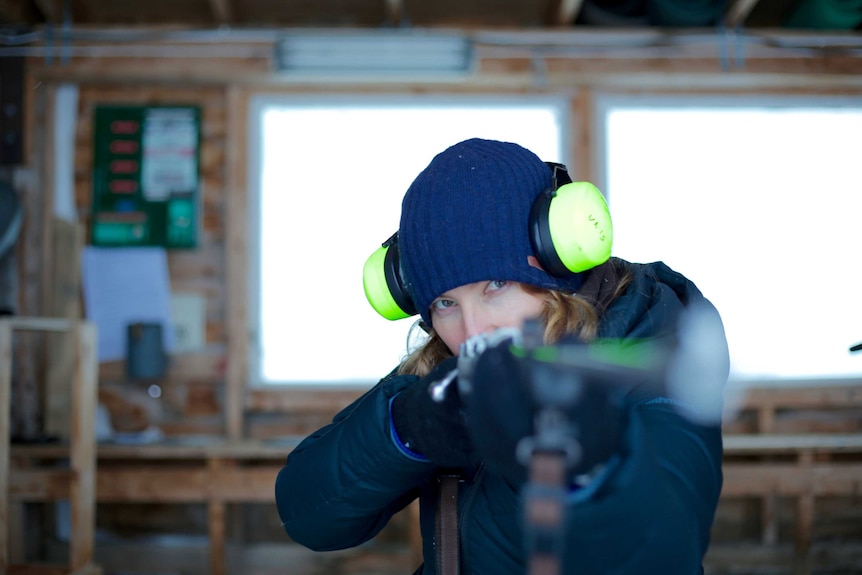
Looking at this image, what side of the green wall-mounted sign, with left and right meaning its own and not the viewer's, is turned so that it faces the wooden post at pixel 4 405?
front

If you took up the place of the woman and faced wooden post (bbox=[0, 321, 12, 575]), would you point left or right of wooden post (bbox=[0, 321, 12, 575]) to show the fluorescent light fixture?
right

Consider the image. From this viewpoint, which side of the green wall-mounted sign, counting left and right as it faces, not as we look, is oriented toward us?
front

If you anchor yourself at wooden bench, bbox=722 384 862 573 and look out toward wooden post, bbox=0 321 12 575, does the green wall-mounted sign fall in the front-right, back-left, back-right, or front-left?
front-right

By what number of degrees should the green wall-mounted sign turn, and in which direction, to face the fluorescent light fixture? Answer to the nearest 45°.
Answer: approximately 45° to its left

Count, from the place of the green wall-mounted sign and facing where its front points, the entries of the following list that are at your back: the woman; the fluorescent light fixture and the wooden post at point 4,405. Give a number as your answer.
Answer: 0

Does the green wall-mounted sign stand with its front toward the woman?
yes

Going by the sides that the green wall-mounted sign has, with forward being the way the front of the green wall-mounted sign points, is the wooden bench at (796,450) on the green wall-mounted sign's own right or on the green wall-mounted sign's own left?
on the green wall-mounted sign's own left

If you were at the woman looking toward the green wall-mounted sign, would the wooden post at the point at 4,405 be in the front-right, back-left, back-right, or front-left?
front-left
